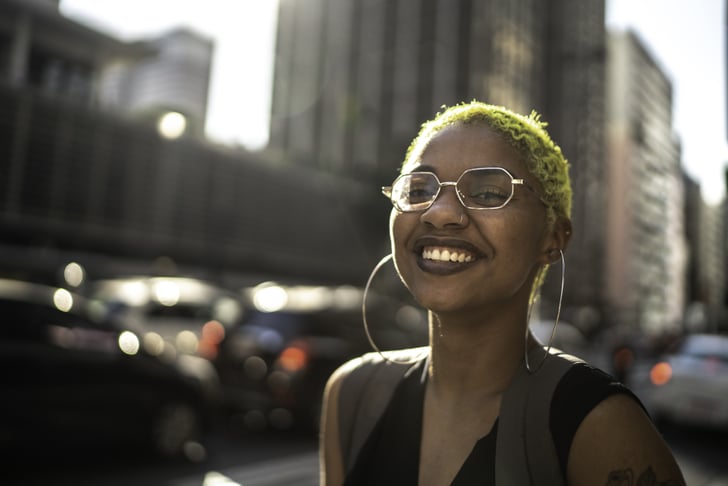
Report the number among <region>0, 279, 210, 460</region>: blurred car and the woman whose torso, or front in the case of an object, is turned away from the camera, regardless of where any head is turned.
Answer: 0

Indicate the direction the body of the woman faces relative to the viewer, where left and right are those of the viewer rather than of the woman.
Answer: facing the viewer and to the left of the viewer

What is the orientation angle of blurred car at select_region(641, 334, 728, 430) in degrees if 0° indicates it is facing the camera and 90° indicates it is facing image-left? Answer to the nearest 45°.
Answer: approximately 180°

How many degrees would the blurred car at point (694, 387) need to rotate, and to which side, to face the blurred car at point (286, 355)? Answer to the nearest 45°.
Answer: approximately 135° to its left

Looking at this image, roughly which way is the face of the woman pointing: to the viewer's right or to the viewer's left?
to the viewer's left
